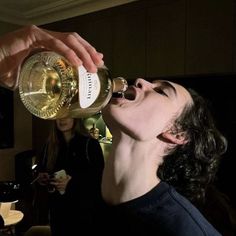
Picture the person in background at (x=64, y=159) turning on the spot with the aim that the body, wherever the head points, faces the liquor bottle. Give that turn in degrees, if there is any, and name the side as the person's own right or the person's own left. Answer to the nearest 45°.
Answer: approximately 45° to the person's own left

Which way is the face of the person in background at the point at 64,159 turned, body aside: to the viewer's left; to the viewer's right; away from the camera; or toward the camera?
toward the camera

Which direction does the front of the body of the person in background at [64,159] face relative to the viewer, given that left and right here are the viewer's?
facing the viewer and to the left of the viewer
